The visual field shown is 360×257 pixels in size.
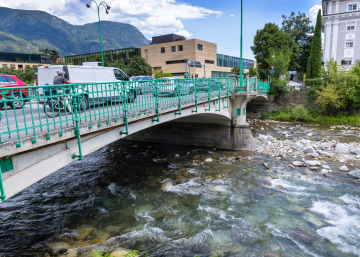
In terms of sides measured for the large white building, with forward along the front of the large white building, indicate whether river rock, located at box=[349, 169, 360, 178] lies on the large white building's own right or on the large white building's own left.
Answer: on the large white building's own left

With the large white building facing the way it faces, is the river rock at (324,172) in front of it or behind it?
in front

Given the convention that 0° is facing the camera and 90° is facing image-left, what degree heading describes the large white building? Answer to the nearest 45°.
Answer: approximately 45°

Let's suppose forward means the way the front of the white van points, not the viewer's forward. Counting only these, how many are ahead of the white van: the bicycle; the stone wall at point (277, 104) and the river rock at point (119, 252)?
1

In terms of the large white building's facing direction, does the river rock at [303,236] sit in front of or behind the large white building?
in front

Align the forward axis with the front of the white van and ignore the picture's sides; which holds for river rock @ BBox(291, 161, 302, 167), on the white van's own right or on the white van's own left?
on the white van's own right
